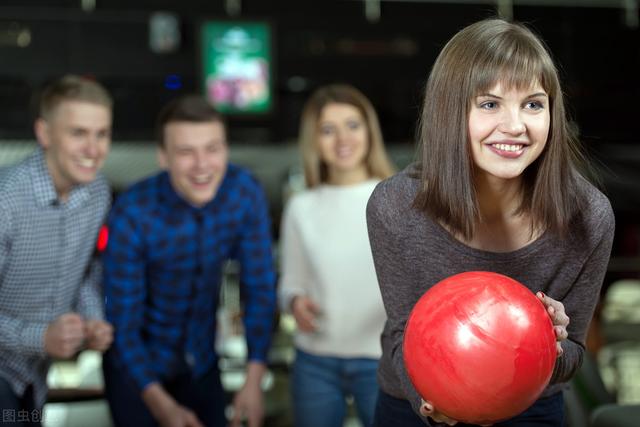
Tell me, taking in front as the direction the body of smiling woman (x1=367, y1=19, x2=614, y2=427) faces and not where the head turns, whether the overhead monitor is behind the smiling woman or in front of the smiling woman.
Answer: behind

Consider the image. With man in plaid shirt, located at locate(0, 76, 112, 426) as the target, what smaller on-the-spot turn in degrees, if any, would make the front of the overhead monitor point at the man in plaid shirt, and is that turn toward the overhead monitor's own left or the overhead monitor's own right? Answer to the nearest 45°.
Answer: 0° — it already faces them

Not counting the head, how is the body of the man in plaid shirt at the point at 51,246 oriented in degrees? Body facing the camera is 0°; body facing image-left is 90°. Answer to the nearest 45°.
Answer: approximately 315°

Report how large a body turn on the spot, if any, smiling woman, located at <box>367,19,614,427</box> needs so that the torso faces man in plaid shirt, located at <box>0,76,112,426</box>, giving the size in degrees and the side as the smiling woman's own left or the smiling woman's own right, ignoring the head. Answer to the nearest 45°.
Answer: approximately 135° to the smiling woman's own right

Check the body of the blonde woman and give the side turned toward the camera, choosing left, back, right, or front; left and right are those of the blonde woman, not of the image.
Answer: front

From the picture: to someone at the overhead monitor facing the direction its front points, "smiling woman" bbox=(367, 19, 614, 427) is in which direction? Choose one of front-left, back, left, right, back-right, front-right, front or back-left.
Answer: front

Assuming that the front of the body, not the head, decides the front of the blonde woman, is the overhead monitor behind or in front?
behind

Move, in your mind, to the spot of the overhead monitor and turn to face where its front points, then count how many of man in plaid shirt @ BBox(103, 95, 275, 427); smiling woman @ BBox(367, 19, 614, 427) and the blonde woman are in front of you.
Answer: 3

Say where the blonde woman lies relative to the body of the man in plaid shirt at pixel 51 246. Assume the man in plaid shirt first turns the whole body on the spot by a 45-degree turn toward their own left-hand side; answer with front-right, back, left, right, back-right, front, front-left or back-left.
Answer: front

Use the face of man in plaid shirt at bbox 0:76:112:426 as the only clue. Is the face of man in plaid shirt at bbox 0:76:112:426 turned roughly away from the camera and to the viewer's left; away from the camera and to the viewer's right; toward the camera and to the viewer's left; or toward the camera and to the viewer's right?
toward the camera and to the viewer's right

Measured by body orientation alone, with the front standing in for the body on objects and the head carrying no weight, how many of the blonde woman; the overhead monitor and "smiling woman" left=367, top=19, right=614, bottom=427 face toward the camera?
3

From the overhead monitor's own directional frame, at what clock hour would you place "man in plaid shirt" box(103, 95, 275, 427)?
The man in plaid shirt is roughly at 12 o'clock from the overhead monitor.

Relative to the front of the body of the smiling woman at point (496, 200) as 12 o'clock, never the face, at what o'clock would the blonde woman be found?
The blonde woman is roughly at 5 o'clock from the smiling woman.

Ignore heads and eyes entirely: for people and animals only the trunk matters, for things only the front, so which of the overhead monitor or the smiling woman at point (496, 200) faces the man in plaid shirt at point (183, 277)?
the overhead monitor

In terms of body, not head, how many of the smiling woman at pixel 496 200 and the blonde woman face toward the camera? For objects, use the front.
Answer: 2

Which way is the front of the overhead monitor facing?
toward the camera

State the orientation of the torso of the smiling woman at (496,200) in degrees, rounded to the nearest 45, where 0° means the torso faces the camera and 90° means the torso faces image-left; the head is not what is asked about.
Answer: approximately 0°
